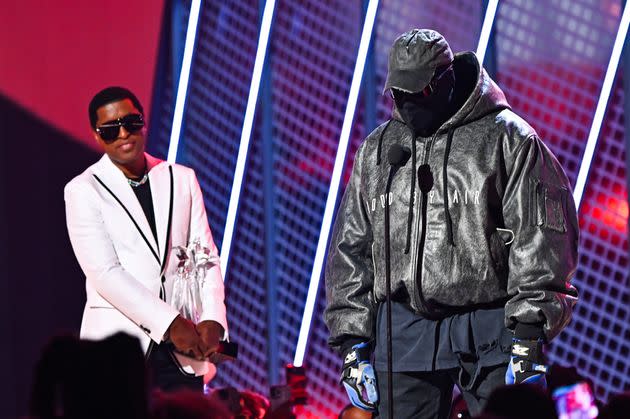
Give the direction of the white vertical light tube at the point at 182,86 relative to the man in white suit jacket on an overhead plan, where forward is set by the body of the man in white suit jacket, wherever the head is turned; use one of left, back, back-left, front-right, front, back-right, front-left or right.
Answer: back-left

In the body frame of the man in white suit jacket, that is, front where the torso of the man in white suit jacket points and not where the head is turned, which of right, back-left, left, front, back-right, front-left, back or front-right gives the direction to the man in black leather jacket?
front

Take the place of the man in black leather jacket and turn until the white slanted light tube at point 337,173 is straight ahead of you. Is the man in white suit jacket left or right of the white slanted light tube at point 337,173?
left

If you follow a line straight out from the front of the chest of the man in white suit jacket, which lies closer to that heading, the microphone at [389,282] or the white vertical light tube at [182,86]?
the microphone

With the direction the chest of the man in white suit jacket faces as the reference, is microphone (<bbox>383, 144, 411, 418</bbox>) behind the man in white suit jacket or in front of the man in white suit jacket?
in front

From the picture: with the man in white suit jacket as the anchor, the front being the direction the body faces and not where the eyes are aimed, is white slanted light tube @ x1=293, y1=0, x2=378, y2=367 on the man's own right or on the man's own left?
on the man's own left

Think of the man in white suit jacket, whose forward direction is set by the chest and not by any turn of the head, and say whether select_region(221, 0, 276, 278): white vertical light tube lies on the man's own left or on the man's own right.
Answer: on the man's own left

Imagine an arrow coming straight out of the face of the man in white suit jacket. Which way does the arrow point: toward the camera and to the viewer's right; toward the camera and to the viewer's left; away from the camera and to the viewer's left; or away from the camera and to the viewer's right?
toward the camera and to the viewer's right

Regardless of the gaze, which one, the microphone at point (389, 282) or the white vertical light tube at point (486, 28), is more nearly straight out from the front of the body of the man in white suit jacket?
the microphone

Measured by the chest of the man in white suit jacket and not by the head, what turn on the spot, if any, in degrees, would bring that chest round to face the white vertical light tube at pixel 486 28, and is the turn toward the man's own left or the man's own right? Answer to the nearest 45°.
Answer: approximately 90° to the man's own left

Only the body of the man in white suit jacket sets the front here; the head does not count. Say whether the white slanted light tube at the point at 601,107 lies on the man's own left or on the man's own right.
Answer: on the man's own left
